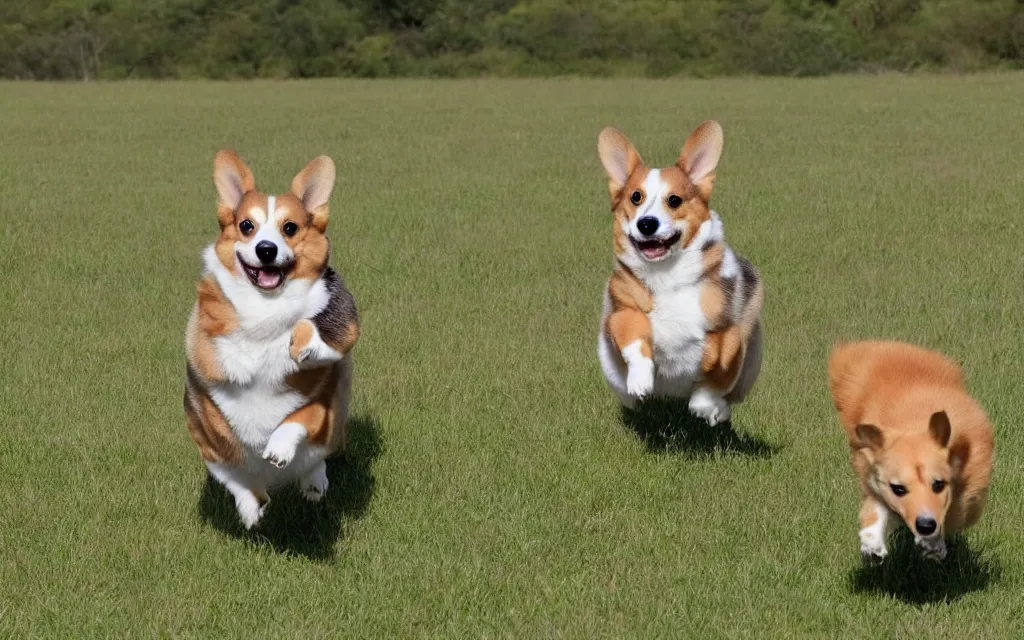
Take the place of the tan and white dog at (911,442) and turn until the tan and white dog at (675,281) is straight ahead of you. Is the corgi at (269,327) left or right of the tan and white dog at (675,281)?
left

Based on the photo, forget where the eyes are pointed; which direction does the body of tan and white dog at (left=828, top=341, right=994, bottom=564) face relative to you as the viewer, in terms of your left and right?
facing the viewer

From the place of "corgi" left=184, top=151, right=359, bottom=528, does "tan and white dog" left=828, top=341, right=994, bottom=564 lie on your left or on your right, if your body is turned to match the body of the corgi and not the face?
on your left

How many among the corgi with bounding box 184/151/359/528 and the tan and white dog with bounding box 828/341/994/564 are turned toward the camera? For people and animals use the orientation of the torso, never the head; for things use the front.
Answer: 2

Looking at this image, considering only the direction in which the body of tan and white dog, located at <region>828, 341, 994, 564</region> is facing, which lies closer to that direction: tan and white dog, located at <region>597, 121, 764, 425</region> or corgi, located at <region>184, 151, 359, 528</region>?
the corgi

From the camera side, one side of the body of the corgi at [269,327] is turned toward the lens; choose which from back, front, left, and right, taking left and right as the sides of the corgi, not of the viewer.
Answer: front

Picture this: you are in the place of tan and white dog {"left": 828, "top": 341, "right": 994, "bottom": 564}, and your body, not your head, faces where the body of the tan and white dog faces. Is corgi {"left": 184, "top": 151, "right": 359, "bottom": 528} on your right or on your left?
on your right

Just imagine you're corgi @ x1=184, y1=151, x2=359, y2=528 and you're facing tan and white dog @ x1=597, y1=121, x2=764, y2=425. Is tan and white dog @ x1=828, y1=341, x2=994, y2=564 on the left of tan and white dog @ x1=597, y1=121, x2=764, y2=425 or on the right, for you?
right

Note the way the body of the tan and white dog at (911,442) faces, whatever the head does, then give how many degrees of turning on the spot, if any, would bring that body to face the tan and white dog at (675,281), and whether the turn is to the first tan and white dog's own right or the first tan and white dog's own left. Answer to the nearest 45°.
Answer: approximately 135° to the first tan and white dog's own right
